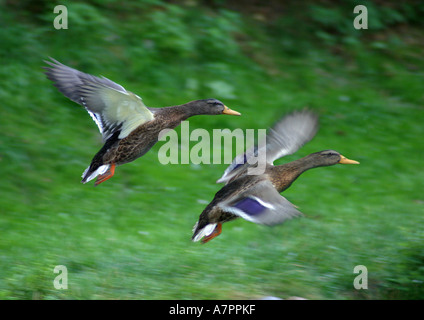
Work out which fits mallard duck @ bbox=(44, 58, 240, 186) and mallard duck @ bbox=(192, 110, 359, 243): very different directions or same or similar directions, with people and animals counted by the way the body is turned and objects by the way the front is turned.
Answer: same or similar directions

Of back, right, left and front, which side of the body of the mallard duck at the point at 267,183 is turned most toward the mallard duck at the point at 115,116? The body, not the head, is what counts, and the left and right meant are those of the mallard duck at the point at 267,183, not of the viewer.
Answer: back

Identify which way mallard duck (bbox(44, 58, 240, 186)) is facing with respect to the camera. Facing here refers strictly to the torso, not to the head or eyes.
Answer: to the viewer's right

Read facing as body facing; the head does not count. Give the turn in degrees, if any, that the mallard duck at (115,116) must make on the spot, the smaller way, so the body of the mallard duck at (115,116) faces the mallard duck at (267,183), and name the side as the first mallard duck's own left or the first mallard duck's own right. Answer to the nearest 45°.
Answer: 0° — it already faces it

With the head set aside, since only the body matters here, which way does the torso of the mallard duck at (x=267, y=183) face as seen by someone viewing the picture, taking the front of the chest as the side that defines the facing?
to the viewer's right

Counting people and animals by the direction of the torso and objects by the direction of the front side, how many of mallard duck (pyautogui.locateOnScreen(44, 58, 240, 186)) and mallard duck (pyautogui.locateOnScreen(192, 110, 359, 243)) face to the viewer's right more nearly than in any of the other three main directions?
2
